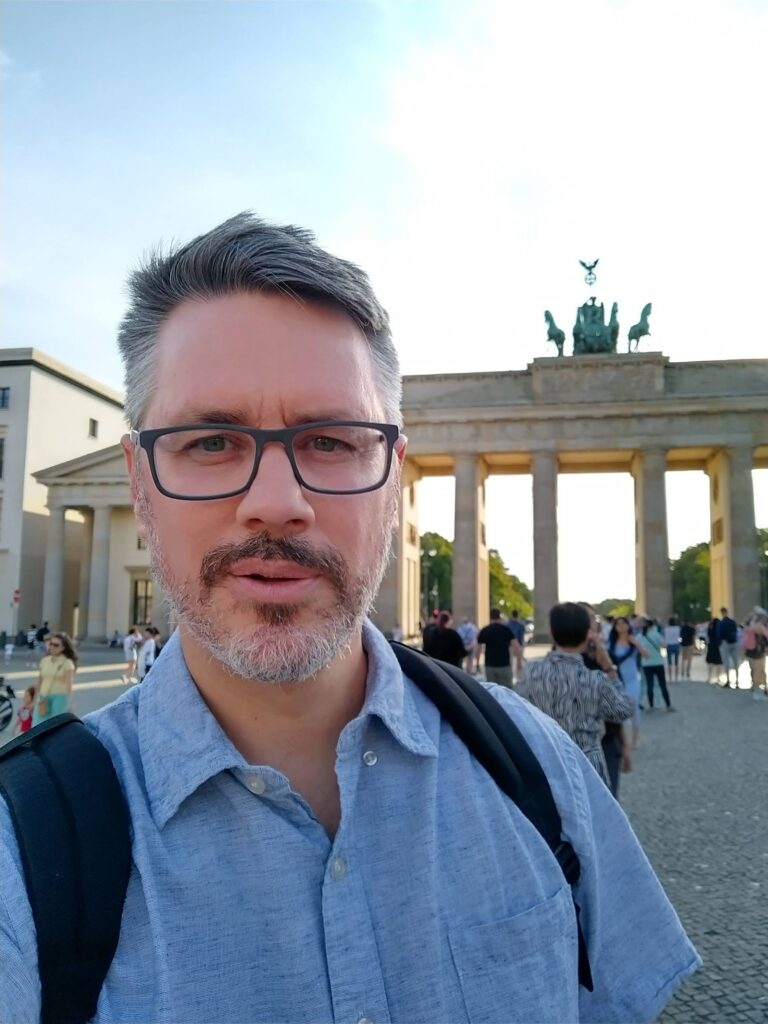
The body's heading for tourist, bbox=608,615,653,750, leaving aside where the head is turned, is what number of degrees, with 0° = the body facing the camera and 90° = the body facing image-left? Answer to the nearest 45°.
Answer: approximately 0°

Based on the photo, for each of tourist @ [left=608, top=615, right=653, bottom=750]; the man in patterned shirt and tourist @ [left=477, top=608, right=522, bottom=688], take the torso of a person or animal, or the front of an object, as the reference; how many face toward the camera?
1

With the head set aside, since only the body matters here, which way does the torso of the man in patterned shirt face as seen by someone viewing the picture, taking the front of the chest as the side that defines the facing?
away from the camera

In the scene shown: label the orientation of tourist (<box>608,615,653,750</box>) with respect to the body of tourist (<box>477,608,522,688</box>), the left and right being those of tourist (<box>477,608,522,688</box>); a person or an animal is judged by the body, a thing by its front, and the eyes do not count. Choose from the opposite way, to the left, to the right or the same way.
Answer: the opposite way

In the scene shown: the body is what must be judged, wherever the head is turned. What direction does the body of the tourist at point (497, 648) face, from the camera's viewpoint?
away from the camera

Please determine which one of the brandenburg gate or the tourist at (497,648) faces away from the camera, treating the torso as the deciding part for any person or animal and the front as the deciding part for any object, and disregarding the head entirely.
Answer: the tourist

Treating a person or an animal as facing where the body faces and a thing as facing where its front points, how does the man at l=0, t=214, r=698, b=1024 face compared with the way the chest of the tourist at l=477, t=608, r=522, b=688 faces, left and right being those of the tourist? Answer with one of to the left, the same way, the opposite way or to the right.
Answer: the opposite way

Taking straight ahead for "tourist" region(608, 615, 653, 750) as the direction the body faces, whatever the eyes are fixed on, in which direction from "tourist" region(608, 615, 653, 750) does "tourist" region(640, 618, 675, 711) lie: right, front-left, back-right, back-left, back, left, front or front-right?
back

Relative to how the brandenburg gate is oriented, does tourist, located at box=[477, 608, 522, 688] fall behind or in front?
in front

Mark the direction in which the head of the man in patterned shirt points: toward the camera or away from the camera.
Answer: away from the camera

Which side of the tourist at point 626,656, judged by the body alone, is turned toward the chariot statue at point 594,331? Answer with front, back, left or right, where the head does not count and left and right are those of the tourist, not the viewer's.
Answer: back

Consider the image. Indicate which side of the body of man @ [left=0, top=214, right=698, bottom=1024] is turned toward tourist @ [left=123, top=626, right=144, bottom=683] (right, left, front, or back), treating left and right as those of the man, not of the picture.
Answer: back

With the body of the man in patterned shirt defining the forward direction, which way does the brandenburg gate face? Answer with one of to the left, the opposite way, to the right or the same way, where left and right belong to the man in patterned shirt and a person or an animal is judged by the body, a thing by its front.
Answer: the opposite way
